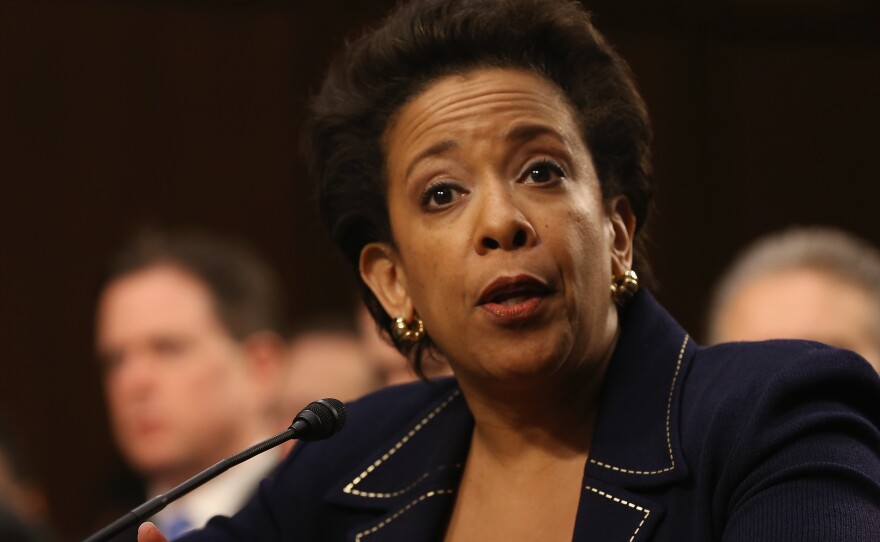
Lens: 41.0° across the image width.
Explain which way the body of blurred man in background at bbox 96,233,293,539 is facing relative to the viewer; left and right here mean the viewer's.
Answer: facing the viewer and to the left of the viewer

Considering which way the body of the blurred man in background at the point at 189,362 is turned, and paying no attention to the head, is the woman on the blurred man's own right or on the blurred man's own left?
on the blurred man's own left

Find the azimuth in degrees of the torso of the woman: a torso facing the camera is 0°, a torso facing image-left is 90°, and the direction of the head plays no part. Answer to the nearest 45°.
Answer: approximately 0°

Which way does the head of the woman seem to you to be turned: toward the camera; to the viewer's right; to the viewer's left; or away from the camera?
toward the camera

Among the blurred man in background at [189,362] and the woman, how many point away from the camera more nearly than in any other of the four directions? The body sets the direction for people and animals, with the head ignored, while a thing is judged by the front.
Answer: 0

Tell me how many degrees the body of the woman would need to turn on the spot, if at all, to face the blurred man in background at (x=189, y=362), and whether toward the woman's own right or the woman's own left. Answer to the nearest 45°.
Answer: approximately 135° to the woman's own right

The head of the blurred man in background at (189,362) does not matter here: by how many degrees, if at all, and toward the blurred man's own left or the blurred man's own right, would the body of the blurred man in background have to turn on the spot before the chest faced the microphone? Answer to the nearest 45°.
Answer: approximately 45° to the blurred man's own left
